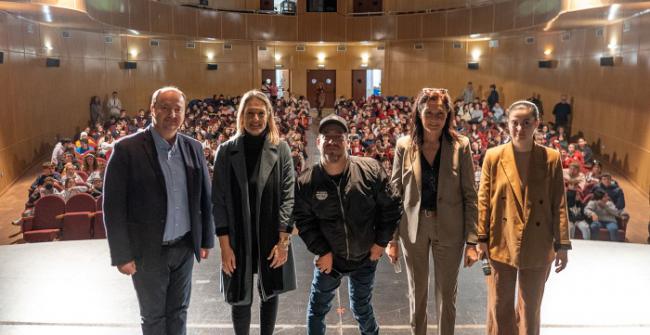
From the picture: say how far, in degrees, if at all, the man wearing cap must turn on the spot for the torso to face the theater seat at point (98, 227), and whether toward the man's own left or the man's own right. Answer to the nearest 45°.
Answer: approximately 135° to the man's own right

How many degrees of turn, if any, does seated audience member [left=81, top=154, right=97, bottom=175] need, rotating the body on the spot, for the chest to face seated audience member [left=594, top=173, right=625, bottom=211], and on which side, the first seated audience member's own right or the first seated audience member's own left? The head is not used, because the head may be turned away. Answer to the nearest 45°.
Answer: approximately 45° to the first seated audience member's own left

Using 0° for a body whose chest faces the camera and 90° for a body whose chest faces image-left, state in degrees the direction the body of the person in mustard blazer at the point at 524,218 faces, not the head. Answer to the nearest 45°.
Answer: approximately 0°

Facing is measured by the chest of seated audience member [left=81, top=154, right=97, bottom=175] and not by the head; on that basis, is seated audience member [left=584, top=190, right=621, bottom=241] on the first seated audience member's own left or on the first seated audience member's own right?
on the first seated audience member's own left

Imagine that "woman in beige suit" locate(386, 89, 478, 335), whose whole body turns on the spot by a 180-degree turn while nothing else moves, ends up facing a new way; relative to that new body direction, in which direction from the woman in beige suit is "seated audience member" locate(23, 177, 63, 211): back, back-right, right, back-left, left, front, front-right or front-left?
front-left

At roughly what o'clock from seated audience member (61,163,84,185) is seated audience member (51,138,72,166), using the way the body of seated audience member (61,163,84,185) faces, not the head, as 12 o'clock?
seated audience member (51,138,72,166) is roughly at 6 o'clock from seated audience member (61,163,84,185).

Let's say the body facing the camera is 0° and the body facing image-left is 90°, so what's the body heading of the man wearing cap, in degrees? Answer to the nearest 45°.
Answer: approximately 0°

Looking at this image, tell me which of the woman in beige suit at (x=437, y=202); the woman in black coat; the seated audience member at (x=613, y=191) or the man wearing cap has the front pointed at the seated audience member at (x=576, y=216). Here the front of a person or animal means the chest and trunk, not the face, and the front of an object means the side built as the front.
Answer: the seated audience member at (x=613, y=191)

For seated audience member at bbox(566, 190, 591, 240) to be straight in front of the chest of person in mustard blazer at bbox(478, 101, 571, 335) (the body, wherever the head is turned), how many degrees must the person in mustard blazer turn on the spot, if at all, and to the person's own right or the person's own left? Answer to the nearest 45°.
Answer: approximately 180°
